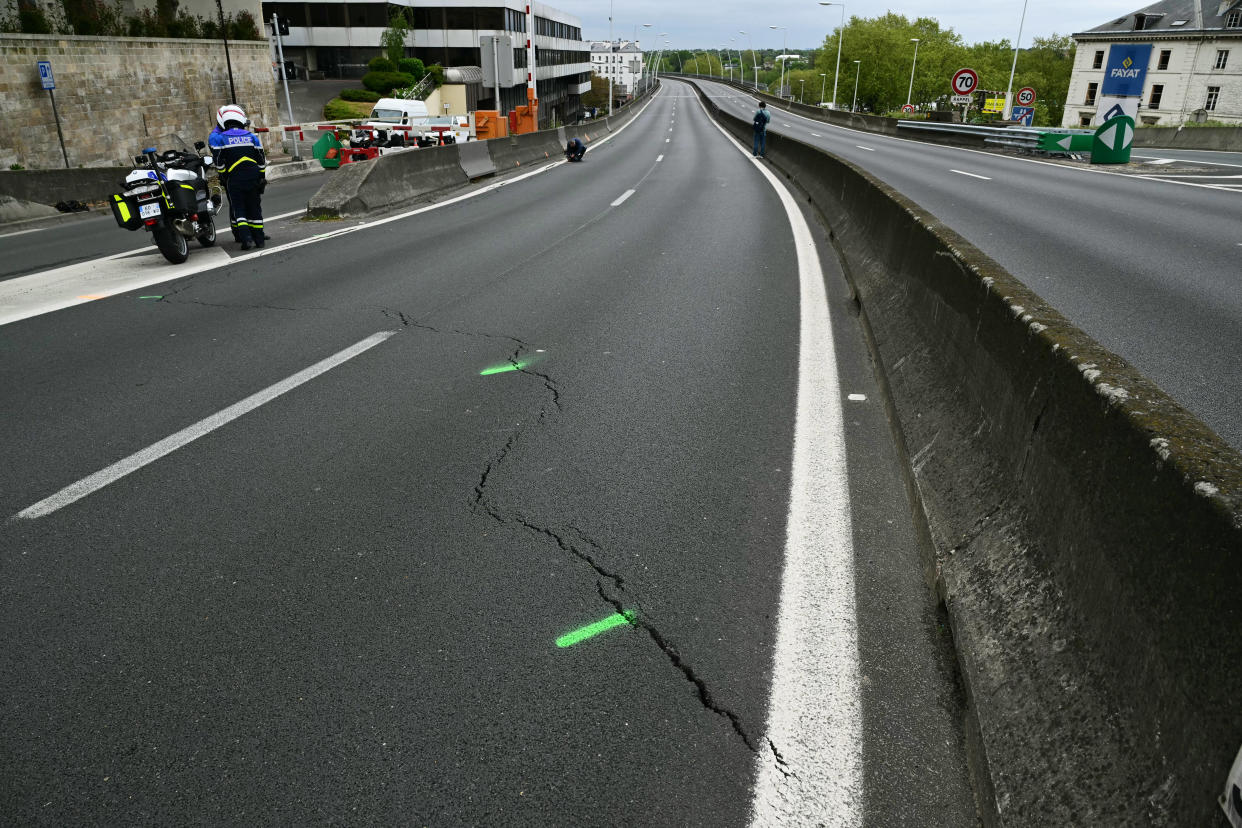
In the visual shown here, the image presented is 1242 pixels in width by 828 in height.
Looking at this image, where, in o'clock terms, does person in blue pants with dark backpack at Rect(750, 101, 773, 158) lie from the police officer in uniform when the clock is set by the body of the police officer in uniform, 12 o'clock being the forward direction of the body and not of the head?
The person in blue pants with dark backpack is roughly at 2 o'clock from the police officer in uniform.

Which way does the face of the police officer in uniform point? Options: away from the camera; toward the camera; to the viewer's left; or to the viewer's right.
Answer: away from the camera

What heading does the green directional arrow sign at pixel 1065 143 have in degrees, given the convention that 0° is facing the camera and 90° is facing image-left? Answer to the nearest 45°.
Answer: approximately 0°

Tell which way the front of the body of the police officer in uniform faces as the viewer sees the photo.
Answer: away from the camera

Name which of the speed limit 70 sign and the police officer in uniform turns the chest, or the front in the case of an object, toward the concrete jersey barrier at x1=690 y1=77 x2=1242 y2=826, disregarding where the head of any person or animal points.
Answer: the speed limit 70 sign

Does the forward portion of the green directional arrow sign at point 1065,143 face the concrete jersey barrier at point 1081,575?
yes

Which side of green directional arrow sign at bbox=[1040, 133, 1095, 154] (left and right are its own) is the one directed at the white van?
right

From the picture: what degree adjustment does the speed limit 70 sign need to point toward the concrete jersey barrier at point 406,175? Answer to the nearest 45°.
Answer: approximately 45° to its right
